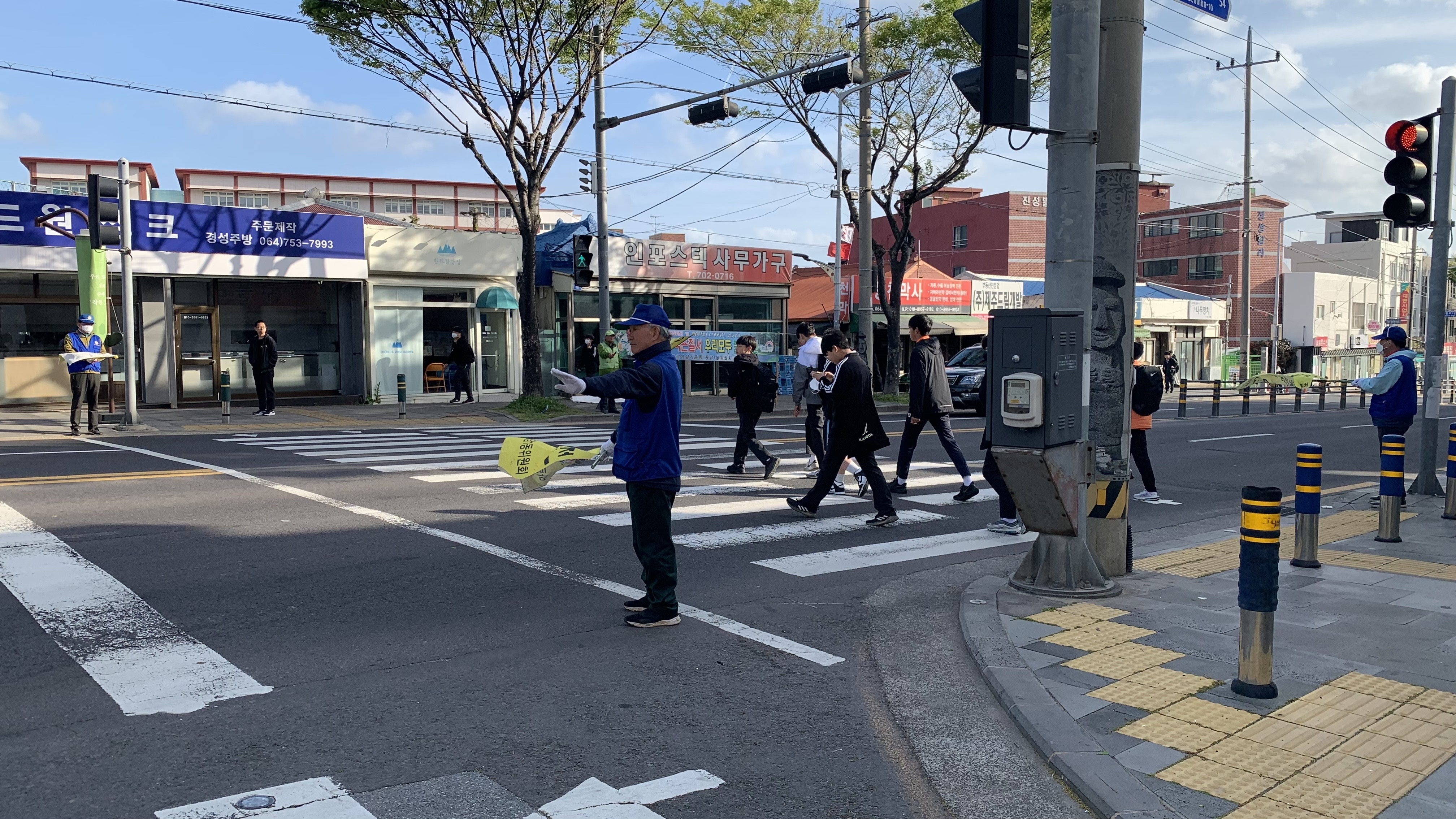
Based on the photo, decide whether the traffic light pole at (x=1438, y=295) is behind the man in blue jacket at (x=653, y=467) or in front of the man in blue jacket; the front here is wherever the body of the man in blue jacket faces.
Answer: behind

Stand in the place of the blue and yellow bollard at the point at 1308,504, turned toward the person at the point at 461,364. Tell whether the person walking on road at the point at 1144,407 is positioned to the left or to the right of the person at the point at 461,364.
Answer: right

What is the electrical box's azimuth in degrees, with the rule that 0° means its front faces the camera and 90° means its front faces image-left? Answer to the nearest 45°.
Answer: approximately 45°

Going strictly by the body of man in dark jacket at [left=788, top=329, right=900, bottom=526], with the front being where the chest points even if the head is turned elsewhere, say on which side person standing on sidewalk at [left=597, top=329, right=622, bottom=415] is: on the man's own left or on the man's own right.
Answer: on the man's own right

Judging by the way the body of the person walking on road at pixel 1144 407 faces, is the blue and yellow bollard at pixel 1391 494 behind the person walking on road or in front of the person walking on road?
behind

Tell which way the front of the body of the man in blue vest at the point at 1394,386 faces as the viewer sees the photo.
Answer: to the viewer's left

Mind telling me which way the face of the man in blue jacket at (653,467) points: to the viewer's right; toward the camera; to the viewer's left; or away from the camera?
to the viewer's left

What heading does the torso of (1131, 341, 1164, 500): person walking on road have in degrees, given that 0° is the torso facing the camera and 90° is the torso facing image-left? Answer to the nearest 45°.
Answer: approximately 135°

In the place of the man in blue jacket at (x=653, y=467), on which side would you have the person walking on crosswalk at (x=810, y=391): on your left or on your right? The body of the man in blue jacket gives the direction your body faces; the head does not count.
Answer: on your right

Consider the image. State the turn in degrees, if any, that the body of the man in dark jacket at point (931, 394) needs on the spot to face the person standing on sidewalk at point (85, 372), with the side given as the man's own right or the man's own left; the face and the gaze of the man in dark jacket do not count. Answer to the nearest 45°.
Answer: approximately 45° to the man's own left

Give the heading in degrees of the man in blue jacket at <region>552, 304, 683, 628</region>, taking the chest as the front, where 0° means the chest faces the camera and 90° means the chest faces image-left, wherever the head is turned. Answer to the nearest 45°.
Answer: approximately 90°

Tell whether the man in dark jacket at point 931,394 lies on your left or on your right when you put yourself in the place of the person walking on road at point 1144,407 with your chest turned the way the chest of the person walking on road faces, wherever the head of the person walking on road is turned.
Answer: on your left

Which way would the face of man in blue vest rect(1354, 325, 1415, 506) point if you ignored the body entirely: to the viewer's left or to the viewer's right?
to the viewer's left
